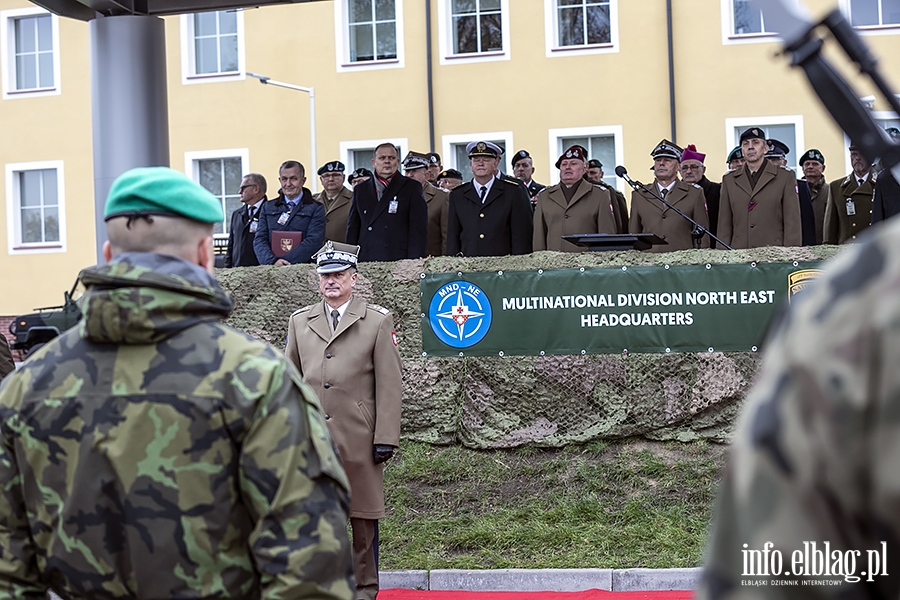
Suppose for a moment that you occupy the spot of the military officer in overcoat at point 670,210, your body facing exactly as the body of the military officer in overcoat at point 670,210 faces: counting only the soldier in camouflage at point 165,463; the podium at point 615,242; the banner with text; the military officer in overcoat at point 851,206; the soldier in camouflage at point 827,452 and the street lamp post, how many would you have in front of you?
4

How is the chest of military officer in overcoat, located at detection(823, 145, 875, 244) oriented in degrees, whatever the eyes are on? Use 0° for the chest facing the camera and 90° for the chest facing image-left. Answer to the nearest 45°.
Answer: approximately 0°

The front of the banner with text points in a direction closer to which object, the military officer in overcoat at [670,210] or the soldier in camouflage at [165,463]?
the soldier in camouflage

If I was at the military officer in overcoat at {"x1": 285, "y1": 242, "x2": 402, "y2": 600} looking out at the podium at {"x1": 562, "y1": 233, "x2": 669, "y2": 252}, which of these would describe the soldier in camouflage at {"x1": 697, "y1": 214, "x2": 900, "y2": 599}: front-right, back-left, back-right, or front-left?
back-right

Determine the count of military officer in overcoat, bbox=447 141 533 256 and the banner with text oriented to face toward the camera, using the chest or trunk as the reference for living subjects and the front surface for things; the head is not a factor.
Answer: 2

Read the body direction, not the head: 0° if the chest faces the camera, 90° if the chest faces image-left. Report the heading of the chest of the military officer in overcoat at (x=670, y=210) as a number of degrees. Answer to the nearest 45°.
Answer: approximately 0°

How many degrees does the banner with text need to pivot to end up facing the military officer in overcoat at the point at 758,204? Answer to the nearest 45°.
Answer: approximately 135° to its left

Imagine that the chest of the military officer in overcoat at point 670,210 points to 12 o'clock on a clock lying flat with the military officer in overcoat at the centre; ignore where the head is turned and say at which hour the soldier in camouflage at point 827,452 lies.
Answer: The soldier in camouflage is roughly at 12 o'clock from the military officer in overcoat.
